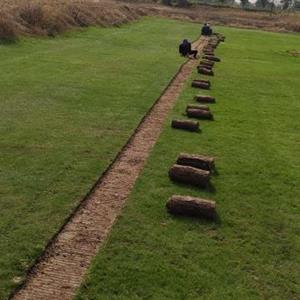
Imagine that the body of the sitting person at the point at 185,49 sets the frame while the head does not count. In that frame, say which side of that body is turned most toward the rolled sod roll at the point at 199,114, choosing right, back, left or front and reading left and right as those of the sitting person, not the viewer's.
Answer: right

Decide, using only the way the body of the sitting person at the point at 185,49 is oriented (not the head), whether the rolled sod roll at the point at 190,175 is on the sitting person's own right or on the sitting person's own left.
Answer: on the sitting person's own right

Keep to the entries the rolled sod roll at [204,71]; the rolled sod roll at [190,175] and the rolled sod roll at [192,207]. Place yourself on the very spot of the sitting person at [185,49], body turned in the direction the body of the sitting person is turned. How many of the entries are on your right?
3

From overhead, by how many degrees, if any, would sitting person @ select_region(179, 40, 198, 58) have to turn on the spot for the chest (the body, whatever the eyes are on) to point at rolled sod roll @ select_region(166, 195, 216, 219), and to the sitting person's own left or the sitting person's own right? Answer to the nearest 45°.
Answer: approximately 90° to the sitting person's own right

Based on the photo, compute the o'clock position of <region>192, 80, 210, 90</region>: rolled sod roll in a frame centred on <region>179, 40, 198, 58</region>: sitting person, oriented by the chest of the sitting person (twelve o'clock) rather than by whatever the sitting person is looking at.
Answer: The rolled sod roll is roughly at 3 o'clock from the sitting person.

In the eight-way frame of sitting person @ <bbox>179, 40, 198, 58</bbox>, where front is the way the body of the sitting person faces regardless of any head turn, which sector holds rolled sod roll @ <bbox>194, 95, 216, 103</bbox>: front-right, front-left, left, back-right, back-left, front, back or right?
right

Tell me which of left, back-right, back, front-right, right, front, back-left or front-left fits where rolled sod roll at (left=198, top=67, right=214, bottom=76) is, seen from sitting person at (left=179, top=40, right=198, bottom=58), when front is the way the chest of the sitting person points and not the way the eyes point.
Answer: right

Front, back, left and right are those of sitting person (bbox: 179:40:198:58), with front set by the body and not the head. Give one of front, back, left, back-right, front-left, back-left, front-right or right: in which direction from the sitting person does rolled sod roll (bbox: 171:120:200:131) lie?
right
